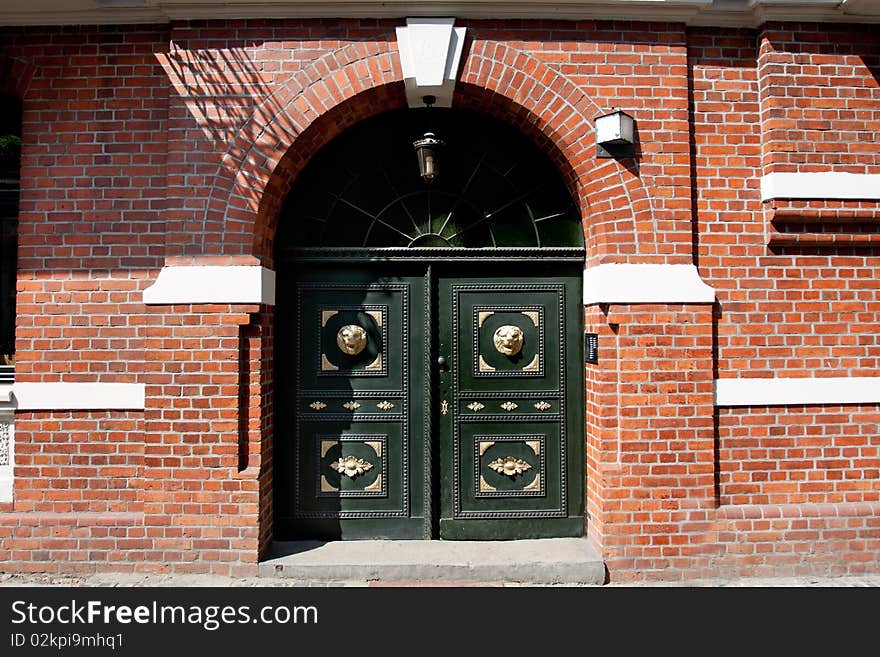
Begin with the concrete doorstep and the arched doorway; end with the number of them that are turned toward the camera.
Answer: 2

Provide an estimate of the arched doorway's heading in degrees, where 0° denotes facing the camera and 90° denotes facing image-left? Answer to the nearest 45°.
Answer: approximately 0°
